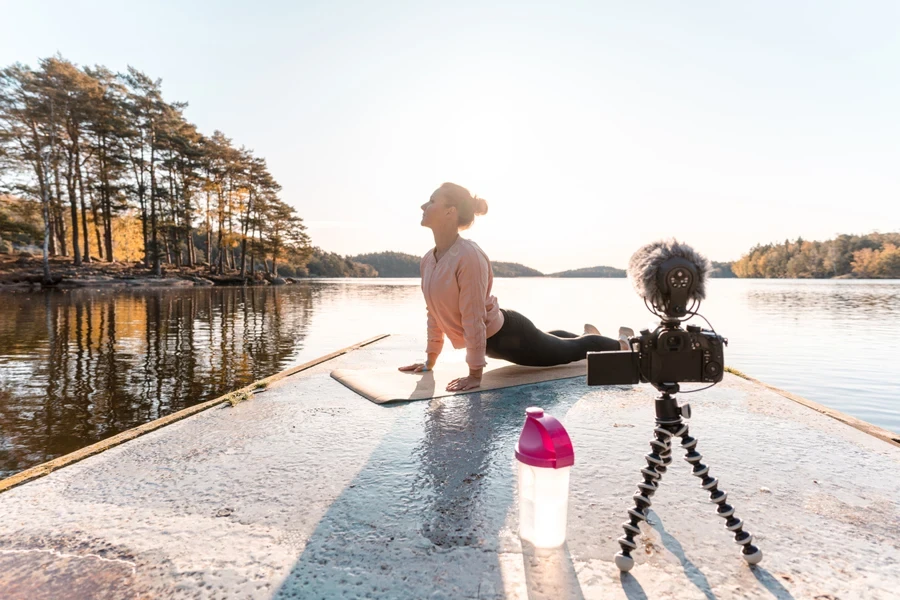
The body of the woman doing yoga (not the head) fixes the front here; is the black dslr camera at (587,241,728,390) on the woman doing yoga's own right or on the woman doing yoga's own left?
on the woman doing yoga's own left

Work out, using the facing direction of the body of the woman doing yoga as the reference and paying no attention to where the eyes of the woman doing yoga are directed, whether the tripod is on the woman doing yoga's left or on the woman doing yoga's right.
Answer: on the woman doing yoga's left

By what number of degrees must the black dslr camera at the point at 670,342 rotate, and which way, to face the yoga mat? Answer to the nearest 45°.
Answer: approximately 45° to its left

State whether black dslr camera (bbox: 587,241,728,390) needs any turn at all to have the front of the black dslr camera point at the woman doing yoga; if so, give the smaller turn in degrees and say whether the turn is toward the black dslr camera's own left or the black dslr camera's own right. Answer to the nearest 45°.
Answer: approximately 45° to the black dslr camera's own left
